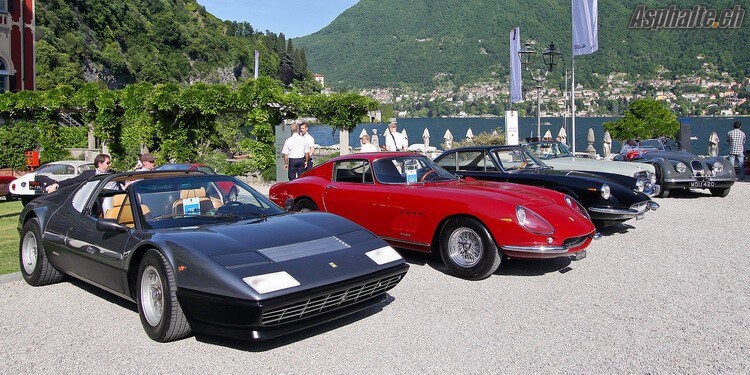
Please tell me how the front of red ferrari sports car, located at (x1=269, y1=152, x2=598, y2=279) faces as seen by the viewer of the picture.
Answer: facing the viewer and to the right of the viewer

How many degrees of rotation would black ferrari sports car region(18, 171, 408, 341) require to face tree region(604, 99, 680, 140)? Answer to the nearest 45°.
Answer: approximately 90° to its left

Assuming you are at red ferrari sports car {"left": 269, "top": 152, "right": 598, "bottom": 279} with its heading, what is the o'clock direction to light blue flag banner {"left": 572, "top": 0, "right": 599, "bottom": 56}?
The light blue flag banner is roughly at 8 o'clock from the red ferrari sports car.

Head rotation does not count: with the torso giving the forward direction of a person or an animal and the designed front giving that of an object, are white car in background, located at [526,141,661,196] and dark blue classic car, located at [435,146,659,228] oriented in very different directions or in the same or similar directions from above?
same or similar directions

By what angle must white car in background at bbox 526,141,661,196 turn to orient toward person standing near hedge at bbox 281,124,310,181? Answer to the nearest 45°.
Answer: approximately 135° to its right

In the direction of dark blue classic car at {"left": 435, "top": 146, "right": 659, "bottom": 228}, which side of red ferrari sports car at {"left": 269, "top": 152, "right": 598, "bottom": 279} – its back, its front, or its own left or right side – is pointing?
left
